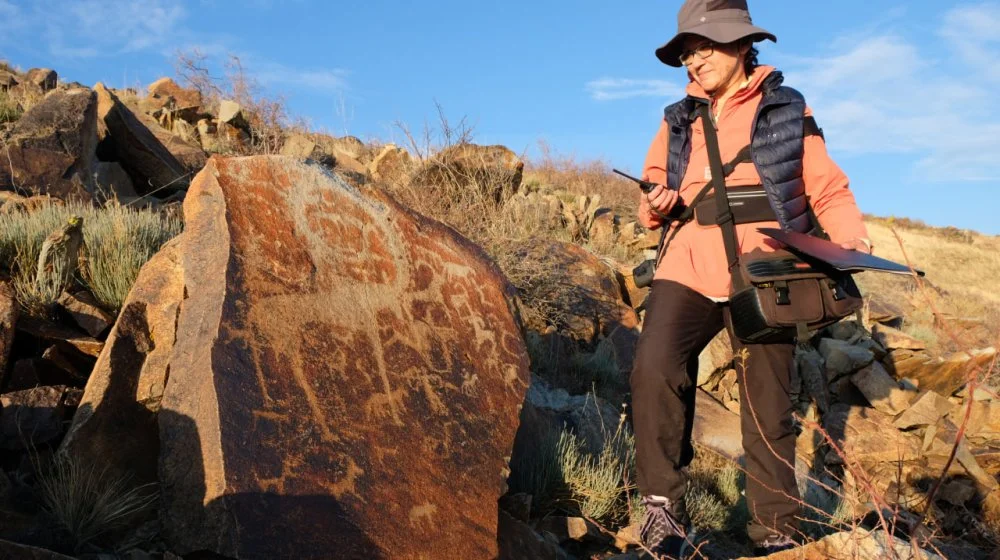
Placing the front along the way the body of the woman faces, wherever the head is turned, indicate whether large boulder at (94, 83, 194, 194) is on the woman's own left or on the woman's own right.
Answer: on the woman's own right

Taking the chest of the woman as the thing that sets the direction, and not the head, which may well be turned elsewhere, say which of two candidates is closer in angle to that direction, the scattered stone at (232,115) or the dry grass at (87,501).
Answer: the dry grass

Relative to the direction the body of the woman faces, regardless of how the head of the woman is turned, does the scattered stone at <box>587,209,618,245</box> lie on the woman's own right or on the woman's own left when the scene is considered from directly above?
on the woman's own right

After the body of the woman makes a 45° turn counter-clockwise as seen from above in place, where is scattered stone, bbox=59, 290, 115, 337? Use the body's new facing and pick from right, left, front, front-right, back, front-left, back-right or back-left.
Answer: right

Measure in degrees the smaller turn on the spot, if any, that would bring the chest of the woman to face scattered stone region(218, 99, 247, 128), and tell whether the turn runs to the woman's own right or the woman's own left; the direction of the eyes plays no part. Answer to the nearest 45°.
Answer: approximately 90° to the woman's own right

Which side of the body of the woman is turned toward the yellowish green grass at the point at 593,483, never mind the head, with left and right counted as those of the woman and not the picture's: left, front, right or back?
right

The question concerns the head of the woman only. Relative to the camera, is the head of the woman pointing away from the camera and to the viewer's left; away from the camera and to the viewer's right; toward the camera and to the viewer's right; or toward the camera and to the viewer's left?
toward the camera and to the viewer's left

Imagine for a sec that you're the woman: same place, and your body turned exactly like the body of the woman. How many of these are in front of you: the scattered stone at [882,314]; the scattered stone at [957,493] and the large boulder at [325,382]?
1

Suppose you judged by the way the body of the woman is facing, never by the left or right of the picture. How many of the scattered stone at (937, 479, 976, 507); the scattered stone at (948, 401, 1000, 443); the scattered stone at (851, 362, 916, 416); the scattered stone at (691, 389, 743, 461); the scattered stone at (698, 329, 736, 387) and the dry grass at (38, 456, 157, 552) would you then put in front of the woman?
1

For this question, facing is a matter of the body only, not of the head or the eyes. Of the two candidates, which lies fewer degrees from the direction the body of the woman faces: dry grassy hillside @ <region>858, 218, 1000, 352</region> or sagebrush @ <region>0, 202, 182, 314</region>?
the sagebrush

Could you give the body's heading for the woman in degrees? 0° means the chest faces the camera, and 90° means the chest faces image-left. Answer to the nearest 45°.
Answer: approximately 45°
